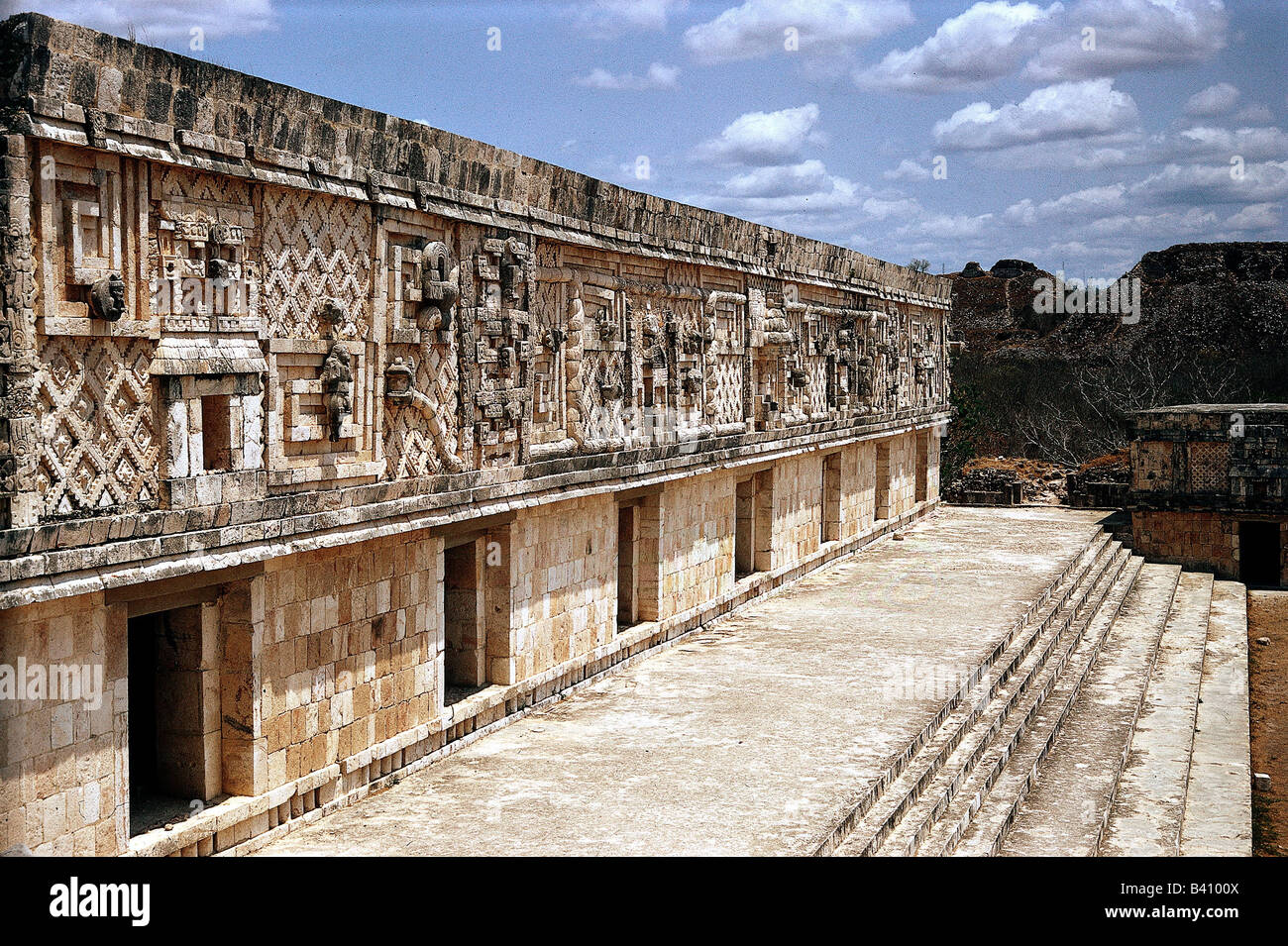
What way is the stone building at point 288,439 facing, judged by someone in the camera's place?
facing the viewer and to the right of the viewer

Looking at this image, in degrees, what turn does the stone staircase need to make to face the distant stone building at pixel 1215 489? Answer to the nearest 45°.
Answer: approximately 90° to its left

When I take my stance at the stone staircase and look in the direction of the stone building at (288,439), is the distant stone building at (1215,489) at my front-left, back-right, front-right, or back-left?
back-right

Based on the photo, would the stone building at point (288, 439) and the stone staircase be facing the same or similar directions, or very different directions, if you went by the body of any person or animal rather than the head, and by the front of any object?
same or similar directions

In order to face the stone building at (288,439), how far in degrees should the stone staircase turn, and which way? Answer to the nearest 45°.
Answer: approximately 135° to its right

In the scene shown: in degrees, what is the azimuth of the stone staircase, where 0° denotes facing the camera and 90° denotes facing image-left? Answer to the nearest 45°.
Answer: approximately 270°

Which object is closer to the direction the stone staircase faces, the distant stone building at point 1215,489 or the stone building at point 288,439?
the distant stone building

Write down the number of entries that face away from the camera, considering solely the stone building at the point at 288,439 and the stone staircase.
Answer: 0

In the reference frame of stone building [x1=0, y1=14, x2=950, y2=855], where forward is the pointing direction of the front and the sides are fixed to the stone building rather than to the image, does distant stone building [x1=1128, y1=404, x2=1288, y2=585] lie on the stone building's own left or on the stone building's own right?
on the stone building's own left
